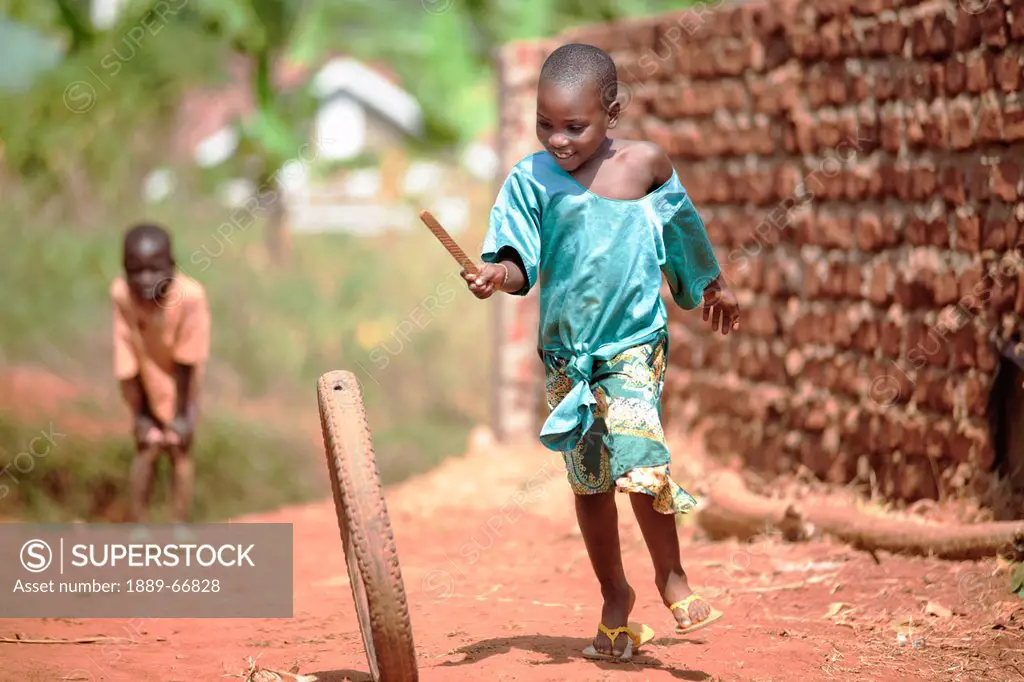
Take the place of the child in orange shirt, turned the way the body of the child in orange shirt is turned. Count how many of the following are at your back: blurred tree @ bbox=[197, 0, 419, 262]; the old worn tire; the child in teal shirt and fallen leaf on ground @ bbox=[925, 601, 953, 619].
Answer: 1

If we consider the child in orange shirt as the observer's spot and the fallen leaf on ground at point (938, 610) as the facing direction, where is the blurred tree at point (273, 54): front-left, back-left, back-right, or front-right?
back-left

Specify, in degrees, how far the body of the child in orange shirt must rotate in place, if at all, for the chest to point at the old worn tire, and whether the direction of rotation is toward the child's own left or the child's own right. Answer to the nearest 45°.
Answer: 0° — they already face it

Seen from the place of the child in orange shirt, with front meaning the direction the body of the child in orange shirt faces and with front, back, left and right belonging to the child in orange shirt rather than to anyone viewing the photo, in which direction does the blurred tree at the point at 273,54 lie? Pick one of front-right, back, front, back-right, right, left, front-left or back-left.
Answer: back

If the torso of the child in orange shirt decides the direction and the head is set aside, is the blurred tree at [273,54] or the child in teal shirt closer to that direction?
the child in teal shirt

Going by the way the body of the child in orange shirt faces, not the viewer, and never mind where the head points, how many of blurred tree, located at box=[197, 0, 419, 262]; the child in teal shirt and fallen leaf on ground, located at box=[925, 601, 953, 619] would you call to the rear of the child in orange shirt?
1

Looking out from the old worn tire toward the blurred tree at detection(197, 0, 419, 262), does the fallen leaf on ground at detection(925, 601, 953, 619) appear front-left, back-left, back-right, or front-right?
front-right

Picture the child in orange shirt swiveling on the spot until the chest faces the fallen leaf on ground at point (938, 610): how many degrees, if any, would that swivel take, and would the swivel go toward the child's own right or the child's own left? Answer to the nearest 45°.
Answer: approximately 45° to the child's own left

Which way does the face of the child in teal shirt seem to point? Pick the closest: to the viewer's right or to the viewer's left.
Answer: to the viewer's left

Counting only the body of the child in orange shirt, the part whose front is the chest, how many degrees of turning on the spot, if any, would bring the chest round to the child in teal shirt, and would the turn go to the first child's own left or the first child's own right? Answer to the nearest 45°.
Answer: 0° — they already face them

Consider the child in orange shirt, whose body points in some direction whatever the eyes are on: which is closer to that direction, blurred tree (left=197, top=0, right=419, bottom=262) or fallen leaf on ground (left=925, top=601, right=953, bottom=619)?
the fallen leaf on ground

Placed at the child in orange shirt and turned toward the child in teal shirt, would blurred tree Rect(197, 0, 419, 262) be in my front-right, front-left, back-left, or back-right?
back-left

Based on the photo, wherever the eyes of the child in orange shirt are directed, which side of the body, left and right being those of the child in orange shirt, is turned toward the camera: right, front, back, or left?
front
